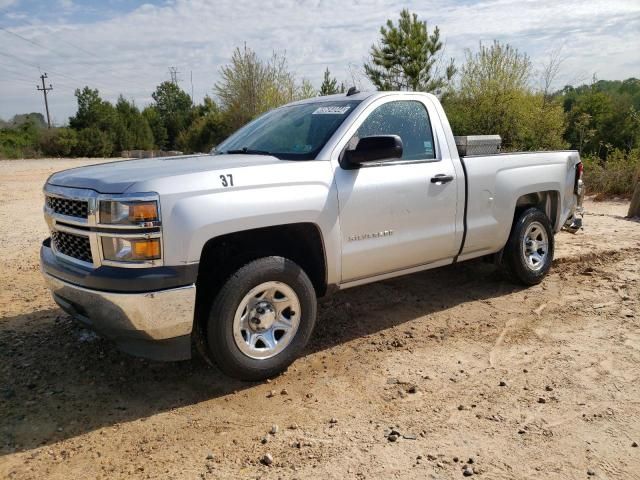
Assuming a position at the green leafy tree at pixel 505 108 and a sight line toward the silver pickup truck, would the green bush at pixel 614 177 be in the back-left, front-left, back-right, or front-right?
front-left

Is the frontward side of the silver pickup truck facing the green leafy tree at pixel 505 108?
no

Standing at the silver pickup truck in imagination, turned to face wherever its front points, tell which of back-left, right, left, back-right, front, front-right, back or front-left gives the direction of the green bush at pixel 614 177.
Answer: back

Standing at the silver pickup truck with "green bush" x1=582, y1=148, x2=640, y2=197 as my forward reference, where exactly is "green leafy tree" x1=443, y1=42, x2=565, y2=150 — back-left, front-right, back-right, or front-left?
front-left

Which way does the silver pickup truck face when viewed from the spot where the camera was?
facing the viewer and to the left of the viewer

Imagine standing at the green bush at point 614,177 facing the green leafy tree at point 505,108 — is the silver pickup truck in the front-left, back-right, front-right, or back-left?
back-left
